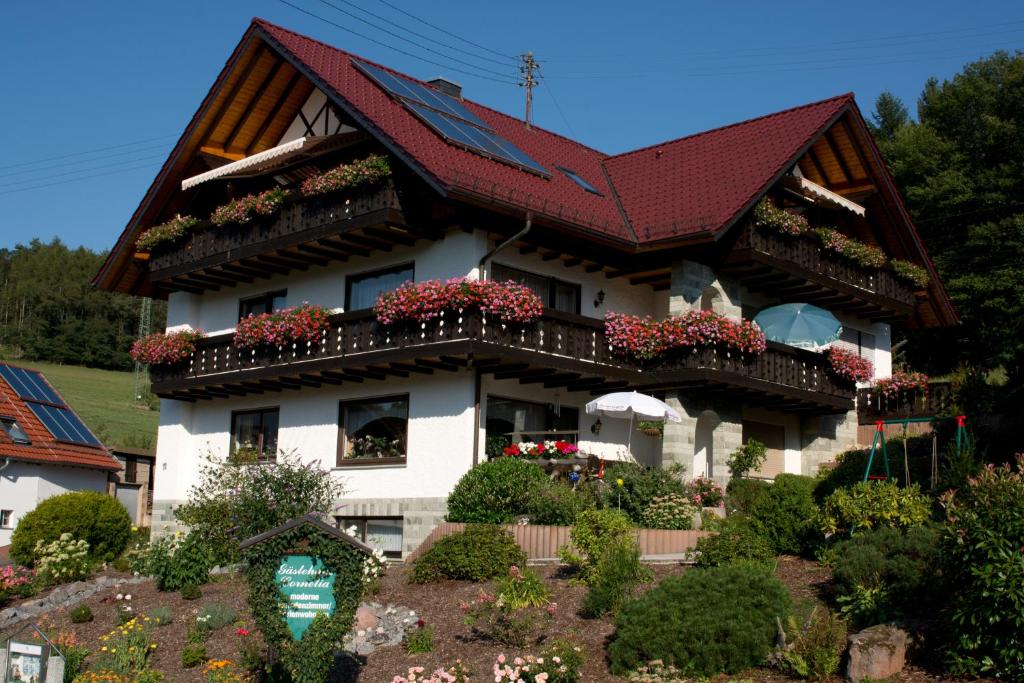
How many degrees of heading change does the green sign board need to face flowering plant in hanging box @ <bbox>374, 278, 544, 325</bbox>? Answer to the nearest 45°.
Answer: approximately 180°

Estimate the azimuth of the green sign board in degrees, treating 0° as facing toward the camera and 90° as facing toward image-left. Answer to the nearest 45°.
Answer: approximately 0°

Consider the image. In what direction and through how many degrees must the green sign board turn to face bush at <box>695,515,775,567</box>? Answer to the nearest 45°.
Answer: approximately 135° to its left

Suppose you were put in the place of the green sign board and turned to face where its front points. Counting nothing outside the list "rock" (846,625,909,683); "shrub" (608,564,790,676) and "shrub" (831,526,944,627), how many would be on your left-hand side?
3

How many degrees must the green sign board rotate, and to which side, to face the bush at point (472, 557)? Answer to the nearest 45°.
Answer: approximately 135° to its left

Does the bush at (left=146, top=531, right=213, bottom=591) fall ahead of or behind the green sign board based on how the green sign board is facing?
behind

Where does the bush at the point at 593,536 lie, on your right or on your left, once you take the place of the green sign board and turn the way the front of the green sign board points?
on your left

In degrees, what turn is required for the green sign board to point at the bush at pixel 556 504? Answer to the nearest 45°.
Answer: approximately 135° to its left

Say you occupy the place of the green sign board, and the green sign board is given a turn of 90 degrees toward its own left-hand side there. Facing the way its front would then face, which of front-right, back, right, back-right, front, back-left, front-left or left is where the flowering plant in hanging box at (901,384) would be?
front-left

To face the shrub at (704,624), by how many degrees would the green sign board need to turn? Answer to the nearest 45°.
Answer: approximately 90° to its left

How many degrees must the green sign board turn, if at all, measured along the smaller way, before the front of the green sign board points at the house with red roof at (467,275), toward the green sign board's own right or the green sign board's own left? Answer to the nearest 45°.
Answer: approximately 180°

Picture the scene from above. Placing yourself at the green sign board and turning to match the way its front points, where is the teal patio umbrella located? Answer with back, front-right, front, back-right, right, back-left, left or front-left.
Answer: back-left

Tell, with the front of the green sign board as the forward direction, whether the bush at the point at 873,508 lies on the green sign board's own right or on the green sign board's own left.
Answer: on the green sign board's own left
